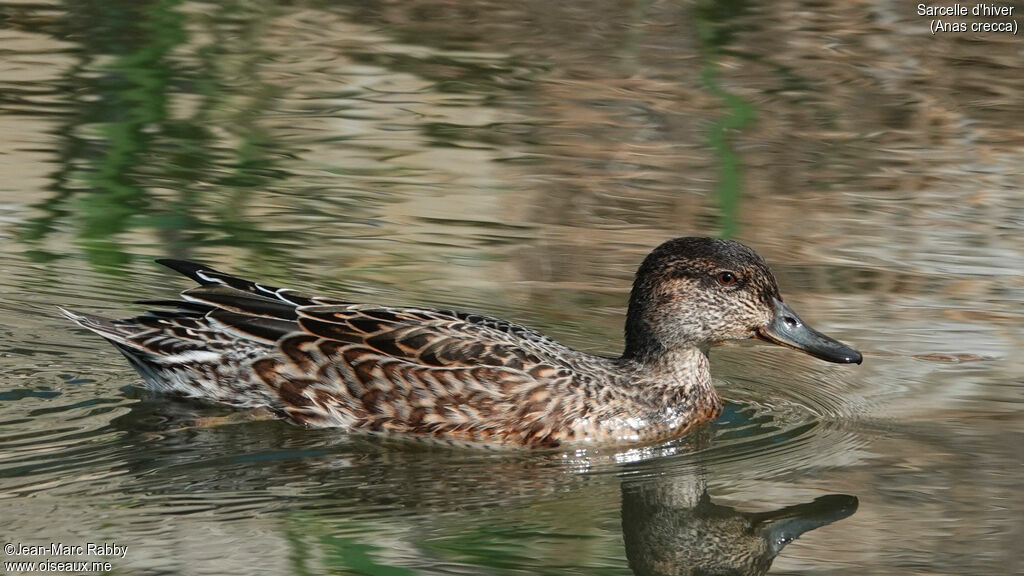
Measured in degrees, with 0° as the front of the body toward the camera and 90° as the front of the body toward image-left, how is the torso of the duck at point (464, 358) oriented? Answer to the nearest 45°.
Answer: approximately 270°
